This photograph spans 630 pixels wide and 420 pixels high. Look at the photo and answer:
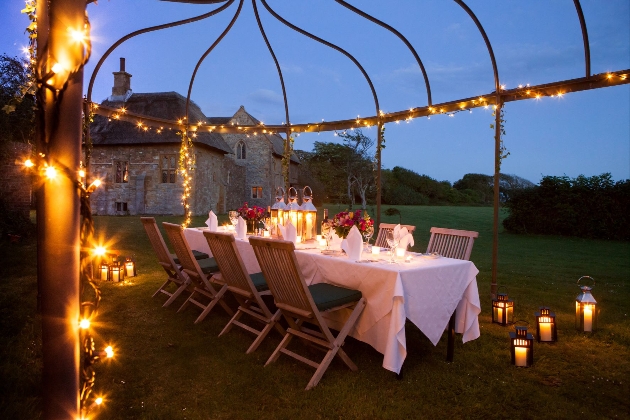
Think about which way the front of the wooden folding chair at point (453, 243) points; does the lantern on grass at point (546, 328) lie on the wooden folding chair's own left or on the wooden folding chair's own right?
on the wooden folding chair's own left

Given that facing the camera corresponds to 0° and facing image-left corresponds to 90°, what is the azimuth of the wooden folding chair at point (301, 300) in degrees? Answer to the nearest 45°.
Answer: approximately 225°

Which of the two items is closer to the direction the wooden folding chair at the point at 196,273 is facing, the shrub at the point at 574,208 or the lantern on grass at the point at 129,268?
the shrub

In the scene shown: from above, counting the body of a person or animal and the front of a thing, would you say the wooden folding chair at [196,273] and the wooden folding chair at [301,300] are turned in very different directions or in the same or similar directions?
same or similar directions

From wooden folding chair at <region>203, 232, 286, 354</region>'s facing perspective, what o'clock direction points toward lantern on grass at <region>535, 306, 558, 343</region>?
The lantern on grass is roughly at 2 o'clock from the wooden folding chair.

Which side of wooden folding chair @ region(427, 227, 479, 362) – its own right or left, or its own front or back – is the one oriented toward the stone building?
right

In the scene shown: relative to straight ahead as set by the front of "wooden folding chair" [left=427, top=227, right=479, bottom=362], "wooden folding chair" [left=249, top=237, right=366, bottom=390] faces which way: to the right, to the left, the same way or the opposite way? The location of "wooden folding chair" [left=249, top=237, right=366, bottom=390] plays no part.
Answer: the opposite way

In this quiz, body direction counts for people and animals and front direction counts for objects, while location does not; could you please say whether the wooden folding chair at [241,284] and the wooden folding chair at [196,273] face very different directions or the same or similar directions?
same or similar directions

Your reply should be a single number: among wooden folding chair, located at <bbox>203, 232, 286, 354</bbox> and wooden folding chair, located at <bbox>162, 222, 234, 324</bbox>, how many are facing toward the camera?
0

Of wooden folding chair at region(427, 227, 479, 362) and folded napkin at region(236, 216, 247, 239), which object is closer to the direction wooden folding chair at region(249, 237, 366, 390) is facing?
the wooden folding chair

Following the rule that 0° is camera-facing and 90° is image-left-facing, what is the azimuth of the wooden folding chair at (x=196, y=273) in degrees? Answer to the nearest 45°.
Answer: approximately 225°

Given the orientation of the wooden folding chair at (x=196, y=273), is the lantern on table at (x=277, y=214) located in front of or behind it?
in front

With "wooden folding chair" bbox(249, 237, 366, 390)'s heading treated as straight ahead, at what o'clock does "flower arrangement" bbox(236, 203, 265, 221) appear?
The flower arrangement is roughly at 10 o'clock from the wooden folding chair.

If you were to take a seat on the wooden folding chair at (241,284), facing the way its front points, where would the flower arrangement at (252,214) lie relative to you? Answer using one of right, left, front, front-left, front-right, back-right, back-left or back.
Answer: front-left

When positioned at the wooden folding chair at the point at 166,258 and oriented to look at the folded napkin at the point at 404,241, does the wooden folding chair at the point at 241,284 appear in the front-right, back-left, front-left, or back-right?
front-right

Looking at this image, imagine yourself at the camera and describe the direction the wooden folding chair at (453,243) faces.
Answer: facing the viewer and to the left of the viewer

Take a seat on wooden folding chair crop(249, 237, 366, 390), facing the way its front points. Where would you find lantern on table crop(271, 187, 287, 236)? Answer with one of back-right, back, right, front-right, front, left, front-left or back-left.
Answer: front-left
